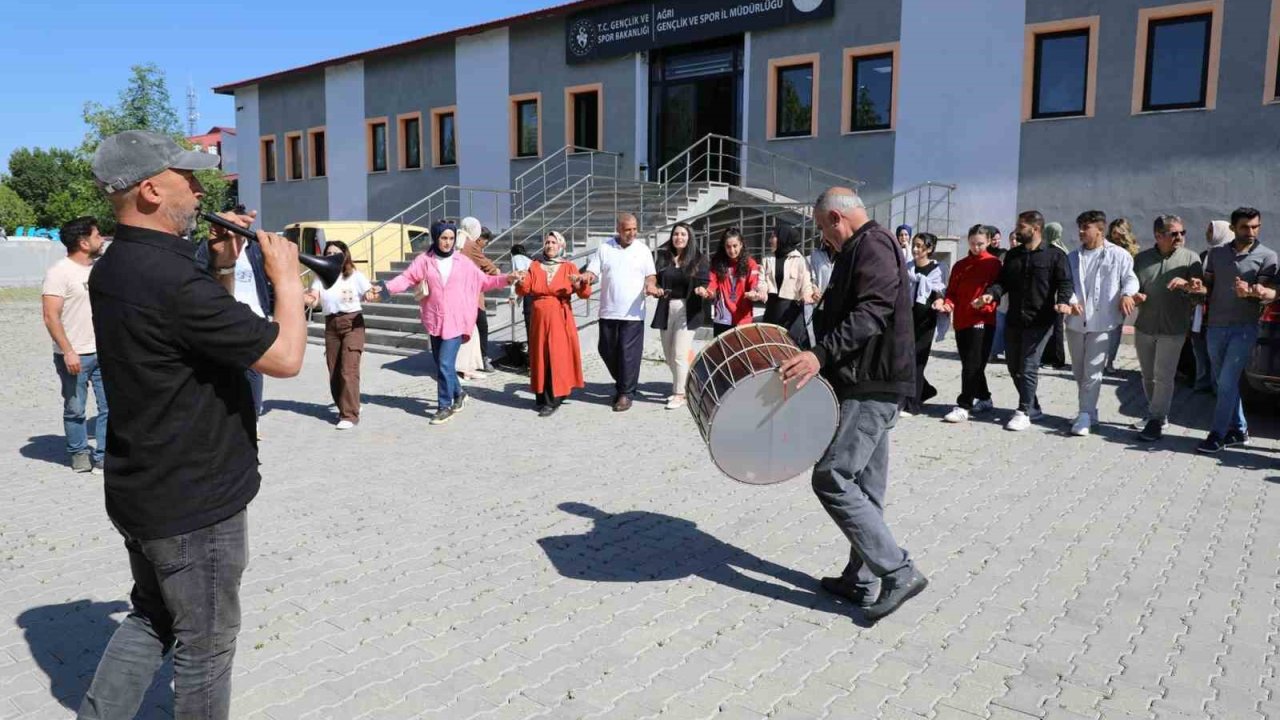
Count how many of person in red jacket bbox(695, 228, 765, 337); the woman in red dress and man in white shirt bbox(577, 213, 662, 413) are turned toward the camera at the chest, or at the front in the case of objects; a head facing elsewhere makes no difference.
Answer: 3

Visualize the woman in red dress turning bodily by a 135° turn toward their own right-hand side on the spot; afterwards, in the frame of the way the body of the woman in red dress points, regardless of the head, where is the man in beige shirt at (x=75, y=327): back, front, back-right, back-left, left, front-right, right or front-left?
left

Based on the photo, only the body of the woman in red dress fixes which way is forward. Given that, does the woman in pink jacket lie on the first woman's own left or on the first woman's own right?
on the first woman's own right

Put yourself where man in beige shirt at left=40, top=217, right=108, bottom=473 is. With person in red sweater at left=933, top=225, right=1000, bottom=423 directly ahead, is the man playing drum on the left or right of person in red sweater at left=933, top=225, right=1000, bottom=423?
right

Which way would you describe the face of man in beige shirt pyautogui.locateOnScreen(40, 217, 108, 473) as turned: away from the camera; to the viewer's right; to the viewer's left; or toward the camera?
to the viewer's right

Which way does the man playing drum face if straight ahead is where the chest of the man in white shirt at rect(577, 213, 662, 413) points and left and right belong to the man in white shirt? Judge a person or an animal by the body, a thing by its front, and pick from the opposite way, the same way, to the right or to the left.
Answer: to the right

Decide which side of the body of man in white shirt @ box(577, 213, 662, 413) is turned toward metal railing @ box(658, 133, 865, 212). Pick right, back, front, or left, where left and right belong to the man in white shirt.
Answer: back

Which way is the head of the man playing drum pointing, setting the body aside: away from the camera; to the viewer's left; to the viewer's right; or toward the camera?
to the viewer's left

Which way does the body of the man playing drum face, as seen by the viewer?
to the viewer's left

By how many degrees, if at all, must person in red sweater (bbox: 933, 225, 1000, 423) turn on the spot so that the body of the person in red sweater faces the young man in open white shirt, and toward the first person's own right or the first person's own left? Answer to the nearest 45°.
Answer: approximately 90° to the first person's own left

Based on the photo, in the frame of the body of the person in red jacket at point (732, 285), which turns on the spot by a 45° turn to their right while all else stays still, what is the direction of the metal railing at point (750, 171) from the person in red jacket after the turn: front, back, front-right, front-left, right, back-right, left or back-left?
back-right

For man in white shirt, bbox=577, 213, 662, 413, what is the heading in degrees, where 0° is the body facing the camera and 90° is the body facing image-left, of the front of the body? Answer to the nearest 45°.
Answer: approximately 0°

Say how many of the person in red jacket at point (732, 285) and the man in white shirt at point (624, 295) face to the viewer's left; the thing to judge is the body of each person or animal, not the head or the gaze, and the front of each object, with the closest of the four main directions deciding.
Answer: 0

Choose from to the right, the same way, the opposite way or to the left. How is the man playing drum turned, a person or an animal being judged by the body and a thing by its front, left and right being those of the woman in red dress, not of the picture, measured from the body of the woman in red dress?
to the right
